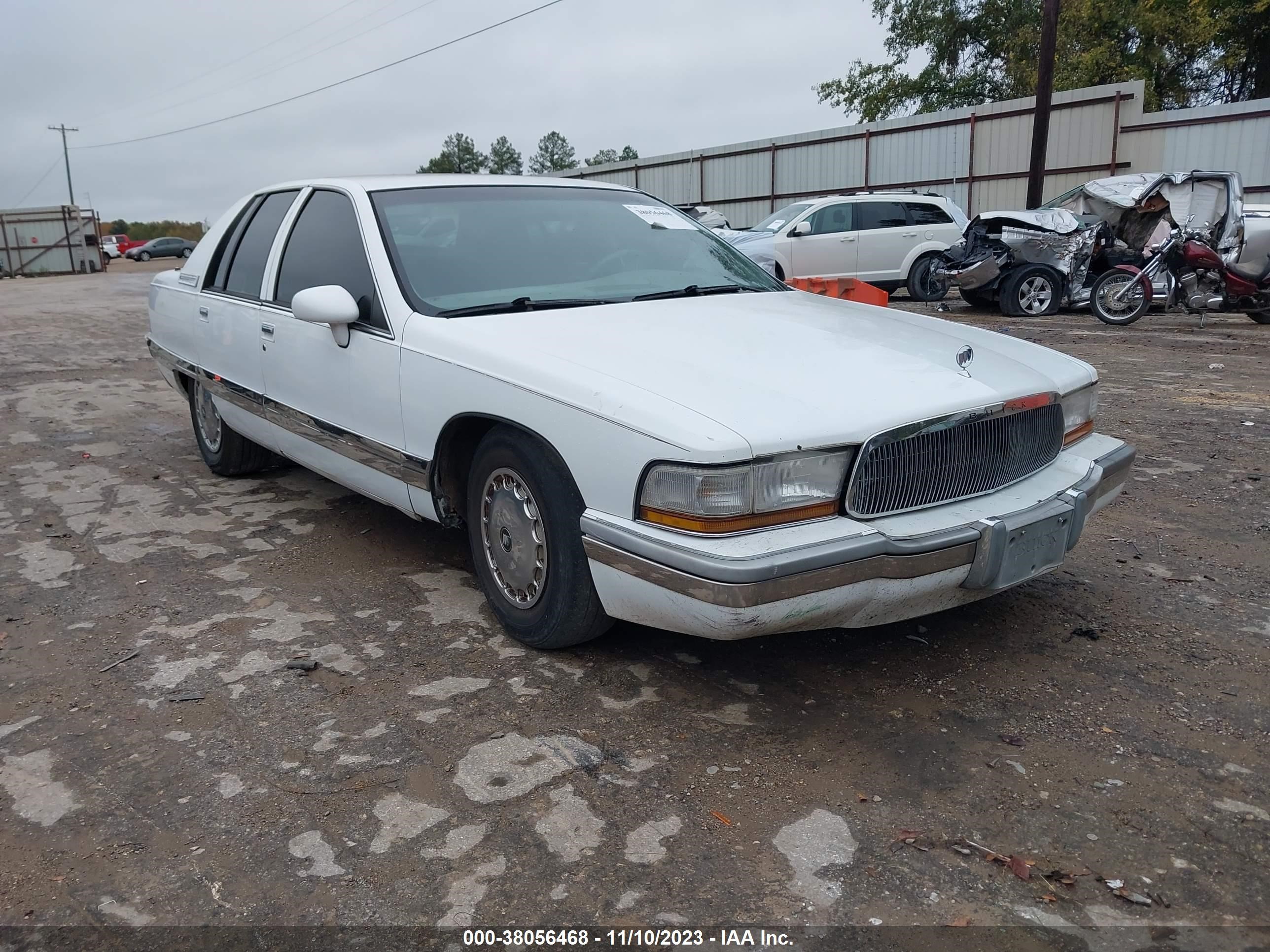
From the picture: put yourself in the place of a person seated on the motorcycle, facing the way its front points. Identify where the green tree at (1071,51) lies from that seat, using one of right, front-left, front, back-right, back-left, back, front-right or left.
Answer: right

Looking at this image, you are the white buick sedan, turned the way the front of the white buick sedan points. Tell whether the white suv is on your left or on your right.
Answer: on your left

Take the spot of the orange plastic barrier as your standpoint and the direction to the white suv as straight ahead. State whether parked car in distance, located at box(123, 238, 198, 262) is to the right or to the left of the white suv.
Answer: left

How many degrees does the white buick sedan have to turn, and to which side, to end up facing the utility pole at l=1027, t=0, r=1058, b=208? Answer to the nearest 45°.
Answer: approximately 90° to its left

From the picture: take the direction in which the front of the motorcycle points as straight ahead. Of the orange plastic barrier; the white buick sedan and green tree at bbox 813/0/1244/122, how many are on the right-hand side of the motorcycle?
1

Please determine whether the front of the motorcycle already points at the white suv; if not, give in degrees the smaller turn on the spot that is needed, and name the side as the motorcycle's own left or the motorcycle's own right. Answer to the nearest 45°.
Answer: approximately 45° to the motorcycle's own right

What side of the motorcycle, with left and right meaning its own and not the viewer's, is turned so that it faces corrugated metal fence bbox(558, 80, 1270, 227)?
right

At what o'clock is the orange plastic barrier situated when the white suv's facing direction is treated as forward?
The orange plastic barrier is roughly at 9 o'clock from the white suv.

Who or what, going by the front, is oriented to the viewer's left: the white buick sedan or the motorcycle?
the motorcycle

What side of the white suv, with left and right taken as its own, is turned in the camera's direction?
left

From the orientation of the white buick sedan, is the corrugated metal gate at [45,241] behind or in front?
behind

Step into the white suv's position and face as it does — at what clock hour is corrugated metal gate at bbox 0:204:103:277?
The corrugated metal gate is roughly at 1 o'clock from the white suv.

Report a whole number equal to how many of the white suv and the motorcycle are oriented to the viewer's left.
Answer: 2

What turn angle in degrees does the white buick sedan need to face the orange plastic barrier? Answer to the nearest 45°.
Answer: approximately 135° to its left

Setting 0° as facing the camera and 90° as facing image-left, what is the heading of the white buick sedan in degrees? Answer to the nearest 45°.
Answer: approximately 315°

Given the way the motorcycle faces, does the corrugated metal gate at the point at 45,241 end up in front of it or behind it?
in front

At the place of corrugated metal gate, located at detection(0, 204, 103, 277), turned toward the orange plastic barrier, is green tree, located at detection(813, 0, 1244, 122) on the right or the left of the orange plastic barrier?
left

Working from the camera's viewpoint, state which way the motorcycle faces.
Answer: facing to the left of the viewer

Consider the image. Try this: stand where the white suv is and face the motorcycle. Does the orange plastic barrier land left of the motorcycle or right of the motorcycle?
right
